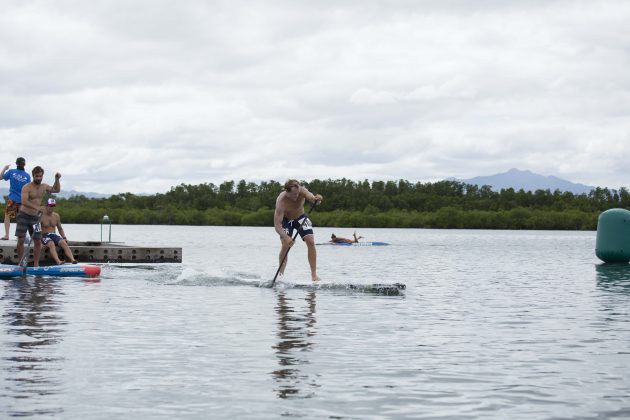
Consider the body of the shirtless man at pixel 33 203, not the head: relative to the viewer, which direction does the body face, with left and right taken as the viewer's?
facing the viewer and to the right of the viewer

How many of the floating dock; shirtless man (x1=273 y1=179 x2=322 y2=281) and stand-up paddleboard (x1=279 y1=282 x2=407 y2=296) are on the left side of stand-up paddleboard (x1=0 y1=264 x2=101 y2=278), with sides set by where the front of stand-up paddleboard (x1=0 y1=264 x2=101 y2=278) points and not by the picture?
1

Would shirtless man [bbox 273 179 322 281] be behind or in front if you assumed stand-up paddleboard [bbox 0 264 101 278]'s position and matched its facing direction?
in front

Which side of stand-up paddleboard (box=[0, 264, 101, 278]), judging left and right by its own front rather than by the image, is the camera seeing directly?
right

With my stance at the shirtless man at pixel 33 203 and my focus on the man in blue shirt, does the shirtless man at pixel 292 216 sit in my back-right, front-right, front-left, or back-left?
back-right

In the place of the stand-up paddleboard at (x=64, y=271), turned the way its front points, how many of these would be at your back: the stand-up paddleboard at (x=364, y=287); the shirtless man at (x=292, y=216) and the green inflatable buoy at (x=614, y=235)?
0

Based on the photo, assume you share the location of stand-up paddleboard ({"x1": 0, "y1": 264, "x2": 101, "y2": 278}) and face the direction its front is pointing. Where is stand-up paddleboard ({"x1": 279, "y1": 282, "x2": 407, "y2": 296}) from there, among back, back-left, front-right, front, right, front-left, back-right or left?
front-right

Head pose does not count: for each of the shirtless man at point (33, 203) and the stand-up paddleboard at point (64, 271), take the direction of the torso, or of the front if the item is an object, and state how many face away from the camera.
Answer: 0

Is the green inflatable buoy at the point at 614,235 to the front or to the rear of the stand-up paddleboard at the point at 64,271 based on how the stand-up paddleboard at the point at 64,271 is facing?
to the front

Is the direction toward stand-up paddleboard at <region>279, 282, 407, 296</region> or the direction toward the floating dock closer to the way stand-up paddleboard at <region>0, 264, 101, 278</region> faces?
the stand-up paddleboard

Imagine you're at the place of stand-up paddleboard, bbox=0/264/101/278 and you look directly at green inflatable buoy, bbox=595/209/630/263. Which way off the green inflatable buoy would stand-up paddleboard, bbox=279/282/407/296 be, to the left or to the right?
right

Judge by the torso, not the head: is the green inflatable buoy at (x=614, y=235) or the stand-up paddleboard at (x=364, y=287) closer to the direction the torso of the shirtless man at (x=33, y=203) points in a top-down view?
the stand-up paddleboard
